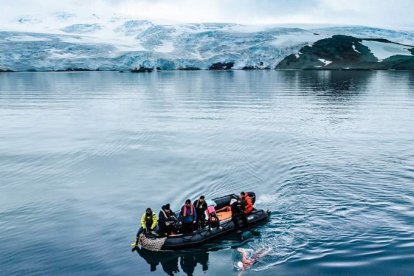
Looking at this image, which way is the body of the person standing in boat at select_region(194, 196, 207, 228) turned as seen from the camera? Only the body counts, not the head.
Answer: toward the camera

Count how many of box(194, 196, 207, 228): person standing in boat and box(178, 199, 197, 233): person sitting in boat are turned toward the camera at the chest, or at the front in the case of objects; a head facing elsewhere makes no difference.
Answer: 2

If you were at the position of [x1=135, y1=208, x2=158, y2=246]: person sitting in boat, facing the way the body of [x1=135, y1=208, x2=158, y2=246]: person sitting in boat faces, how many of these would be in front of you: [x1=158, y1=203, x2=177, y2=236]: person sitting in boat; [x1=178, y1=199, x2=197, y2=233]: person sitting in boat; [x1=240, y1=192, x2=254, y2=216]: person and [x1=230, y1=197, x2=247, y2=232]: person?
0

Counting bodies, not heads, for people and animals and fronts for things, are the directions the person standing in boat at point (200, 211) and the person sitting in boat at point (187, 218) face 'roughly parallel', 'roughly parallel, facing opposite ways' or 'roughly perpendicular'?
roughly parallel

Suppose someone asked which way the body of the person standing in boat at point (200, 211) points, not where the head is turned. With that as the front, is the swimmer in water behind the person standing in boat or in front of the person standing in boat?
in front

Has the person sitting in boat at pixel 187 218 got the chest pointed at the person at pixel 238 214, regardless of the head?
no

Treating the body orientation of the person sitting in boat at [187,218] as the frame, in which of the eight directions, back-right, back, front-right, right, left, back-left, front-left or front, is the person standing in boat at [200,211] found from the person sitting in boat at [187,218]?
back-left

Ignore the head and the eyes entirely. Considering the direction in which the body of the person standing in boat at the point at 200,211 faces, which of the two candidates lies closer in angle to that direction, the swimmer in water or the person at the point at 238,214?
the swimmer in water

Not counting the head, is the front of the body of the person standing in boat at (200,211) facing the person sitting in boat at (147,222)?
no

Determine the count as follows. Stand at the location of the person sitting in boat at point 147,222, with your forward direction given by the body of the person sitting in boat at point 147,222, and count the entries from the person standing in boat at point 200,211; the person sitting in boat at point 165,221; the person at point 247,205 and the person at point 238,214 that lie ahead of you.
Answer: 0

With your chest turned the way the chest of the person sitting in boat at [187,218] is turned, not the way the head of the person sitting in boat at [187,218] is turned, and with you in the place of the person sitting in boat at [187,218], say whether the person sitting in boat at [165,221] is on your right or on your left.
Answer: on your right

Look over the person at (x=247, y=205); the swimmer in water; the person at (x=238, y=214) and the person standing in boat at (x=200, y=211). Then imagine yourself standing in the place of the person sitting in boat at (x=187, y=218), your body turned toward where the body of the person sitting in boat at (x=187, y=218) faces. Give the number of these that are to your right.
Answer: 0

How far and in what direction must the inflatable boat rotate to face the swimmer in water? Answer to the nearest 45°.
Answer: approximately 90° to its left

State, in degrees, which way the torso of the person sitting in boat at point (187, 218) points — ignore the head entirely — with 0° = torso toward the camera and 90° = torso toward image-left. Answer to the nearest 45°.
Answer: approximately 0°
